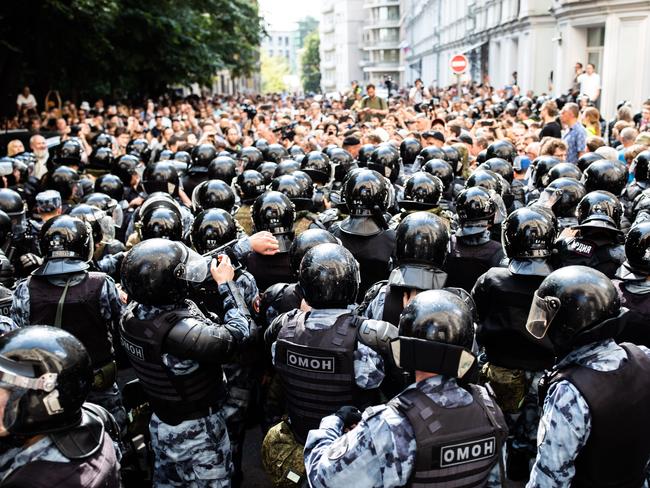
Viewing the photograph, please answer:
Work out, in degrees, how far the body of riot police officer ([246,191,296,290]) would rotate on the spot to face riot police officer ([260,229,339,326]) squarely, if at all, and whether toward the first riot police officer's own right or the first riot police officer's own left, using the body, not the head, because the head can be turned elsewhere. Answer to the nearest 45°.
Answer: approximately 180°

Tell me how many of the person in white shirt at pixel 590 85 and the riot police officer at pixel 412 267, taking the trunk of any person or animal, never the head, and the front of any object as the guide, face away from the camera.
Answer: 1

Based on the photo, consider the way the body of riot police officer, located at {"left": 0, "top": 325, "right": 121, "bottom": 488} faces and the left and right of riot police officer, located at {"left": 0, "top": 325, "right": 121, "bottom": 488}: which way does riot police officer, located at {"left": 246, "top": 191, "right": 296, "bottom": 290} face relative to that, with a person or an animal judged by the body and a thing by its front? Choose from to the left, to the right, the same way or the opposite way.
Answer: to the right

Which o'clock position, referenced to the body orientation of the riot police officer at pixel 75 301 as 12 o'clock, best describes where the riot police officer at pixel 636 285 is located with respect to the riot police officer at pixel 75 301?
the riot police officer at pixel 636 285 is roughly at 4 o'clock from the riot police officer at pixel 75 301.

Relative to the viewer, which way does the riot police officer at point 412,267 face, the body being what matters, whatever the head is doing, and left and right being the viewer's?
facing away from the viewer

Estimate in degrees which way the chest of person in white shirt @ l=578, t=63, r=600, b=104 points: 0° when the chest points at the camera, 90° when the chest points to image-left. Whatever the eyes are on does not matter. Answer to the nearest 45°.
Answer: approximately 45°

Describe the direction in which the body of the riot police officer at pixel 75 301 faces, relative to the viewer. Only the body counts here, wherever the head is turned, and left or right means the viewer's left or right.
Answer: facing away from the viewer

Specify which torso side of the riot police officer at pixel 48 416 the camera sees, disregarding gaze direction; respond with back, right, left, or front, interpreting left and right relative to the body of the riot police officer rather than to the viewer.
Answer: left

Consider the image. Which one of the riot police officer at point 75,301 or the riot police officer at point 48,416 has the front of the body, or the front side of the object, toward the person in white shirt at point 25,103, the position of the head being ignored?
the riot police officer at point 75,301

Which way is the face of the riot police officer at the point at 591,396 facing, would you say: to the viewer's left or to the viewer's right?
to the viewer's left

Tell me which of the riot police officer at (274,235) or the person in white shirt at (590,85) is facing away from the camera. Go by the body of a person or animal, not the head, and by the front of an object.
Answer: the riot police officer

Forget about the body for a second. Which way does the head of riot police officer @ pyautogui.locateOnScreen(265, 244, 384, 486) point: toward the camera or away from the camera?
away from the camera

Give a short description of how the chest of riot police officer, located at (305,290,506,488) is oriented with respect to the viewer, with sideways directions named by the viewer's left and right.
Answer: facing away from the viewer and to the left of the viewer

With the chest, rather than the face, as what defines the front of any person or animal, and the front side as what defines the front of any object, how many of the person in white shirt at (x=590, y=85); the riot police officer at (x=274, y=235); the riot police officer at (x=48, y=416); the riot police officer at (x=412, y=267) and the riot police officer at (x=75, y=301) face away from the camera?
3

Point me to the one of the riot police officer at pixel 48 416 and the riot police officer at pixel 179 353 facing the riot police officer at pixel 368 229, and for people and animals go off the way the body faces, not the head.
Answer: the riot police officer at pixel 179 353

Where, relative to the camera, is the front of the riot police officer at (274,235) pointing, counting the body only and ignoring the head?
away from the camera
